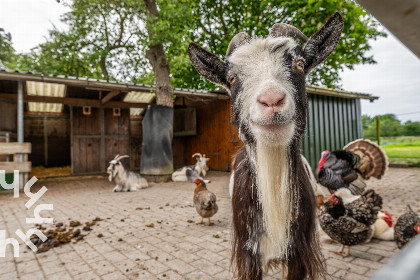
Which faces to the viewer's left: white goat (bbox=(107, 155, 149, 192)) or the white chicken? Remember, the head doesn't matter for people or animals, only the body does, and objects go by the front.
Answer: the white goat

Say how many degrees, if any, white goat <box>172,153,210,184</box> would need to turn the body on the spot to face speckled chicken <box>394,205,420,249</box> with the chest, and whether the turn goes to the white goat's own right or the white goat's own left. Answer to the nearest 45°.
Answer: approximately 90° to the white goat's own right

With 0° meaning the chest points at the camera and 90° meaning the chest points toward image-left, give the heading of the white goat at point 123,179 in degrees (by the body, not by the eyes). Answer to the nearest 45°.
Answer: approximately 90°

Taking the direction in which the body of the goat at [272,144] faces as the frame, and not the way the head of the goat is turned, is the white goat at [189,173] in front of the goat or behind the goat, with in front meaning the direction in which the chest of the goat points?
behind

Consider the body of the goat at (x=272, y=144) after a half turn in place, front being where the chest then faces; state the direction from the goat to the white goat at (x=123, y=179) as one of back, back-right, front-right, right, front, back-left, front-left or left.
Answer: front-left

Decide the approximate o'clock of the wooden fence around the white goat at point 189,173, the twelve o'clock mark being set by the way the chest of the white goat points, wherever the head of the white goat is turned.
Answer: The wooden fence is roughly at 5 o'clock from the white goat.

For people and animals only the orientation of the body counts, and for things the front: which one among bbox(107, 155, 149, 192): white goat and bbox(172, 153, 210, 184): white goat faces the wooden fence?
bbox(107, 155, 149, 192): white goat

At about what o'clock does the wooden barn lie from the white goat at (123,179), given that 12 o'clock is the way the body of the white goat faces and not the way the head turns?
The wooden barn is roughly at 3 o'clock from the white goat.

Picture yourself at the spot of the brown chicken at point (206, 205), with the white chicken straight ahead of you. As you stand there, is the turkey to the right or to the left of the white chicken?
left

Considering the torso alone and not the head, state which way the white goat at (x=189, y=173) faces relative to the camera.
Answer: to the viewer's right

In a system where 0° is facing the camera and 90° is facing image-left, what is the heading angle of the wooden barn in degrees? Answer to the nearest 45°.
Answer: approximately 0°
